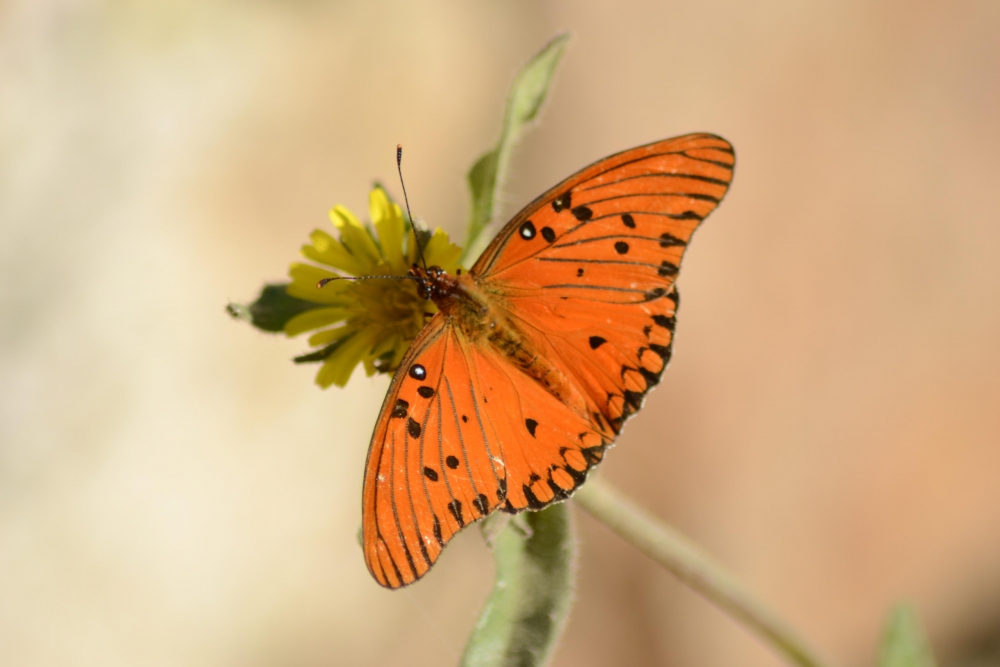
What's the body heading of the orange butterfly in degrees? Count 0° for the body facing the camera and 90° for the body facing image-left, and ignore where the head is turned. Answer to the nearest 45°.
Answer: approximately 135°
